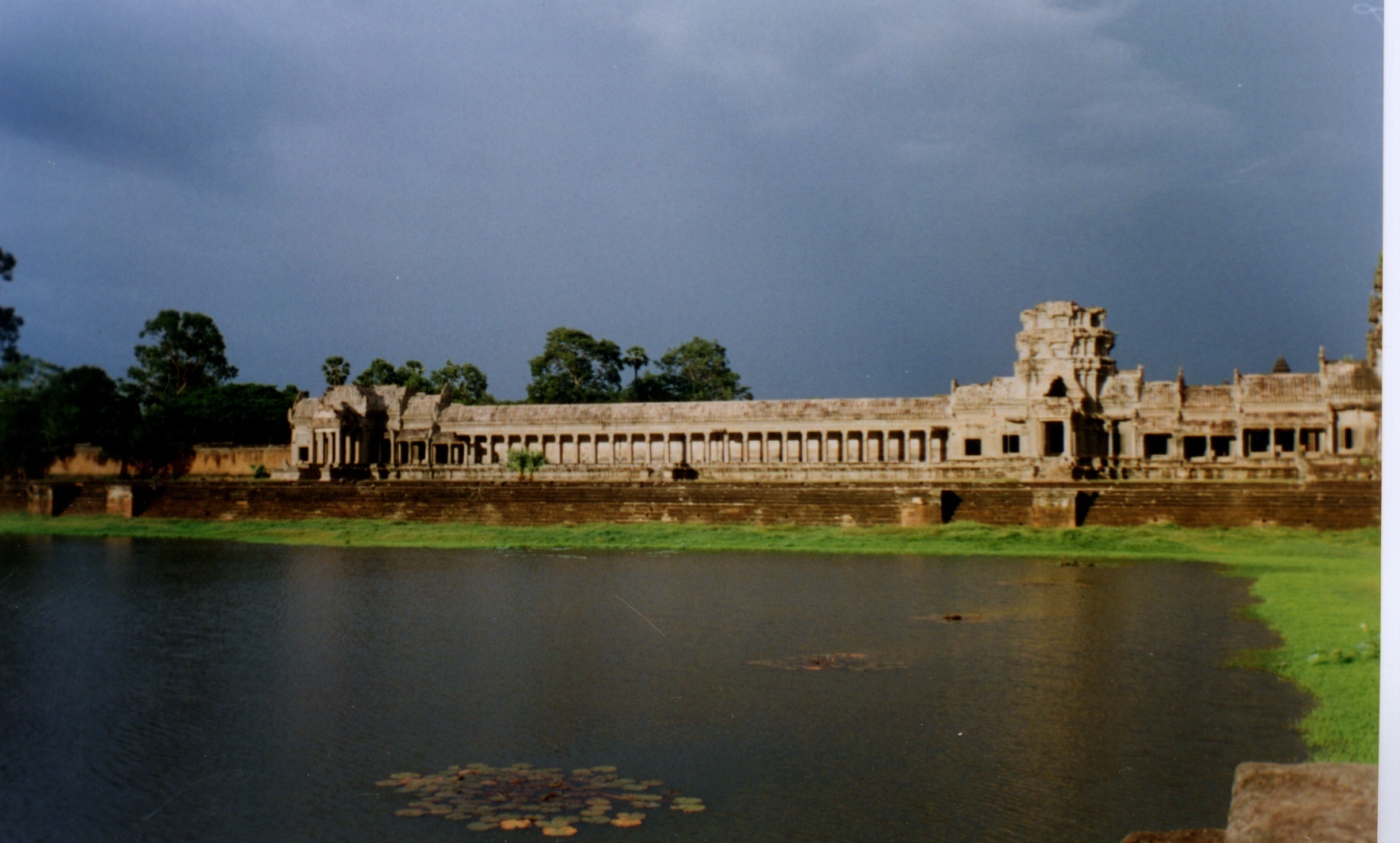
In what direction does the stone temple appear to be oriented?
toward the camera

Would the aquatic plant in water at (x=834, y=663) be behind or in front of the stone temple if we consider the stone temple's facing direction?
in front

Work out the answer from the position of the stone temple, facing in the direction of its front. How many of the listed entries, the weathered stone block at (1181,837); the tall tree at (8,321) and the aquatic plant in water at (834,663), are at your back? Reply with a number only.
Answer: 0

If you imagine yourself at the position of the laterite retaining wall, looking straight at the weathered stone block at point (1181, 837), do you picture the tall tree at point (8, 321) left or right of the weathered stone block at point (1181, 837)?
right

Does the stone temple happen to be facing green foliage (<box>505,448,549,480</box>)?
no

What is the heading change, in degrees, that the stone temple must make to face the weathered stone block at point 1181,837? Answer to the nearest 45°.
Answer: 0° — it already faces it

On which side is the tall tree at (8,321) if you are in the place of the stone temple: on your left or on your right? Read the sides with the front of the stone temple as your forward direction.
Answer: on your right

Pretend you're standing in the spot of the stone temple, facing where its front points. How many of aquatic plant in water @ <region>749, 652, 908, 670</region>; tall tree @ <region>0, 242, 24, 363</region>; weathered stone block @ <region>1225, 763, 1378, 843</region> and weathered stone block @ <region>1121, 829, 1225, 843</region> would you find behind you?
0

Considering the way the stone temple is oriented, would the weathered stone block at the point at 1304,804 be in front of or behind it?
in front

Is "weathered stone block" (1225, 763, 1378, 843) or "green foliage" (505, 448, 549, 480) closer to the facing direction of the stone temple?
the weathered stone block
